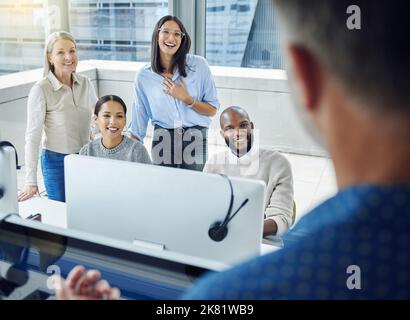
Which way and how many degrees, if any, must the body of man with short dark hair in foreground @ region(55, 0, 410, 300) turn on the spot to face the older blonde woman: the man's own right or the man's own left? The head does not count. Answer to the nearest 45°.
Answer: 0° — they already face them

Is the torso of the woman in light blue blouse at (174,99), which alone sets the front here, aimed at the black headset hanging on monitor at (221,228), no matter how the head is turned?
yes

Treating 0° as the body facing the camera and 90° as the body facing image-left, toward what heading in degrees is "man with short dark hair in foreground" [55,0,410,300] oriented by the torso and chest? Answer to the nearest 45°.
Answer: approximately 135°

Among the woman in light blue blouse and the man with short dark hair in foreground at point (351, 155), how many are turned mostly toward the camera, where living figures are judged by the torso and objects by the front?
1
